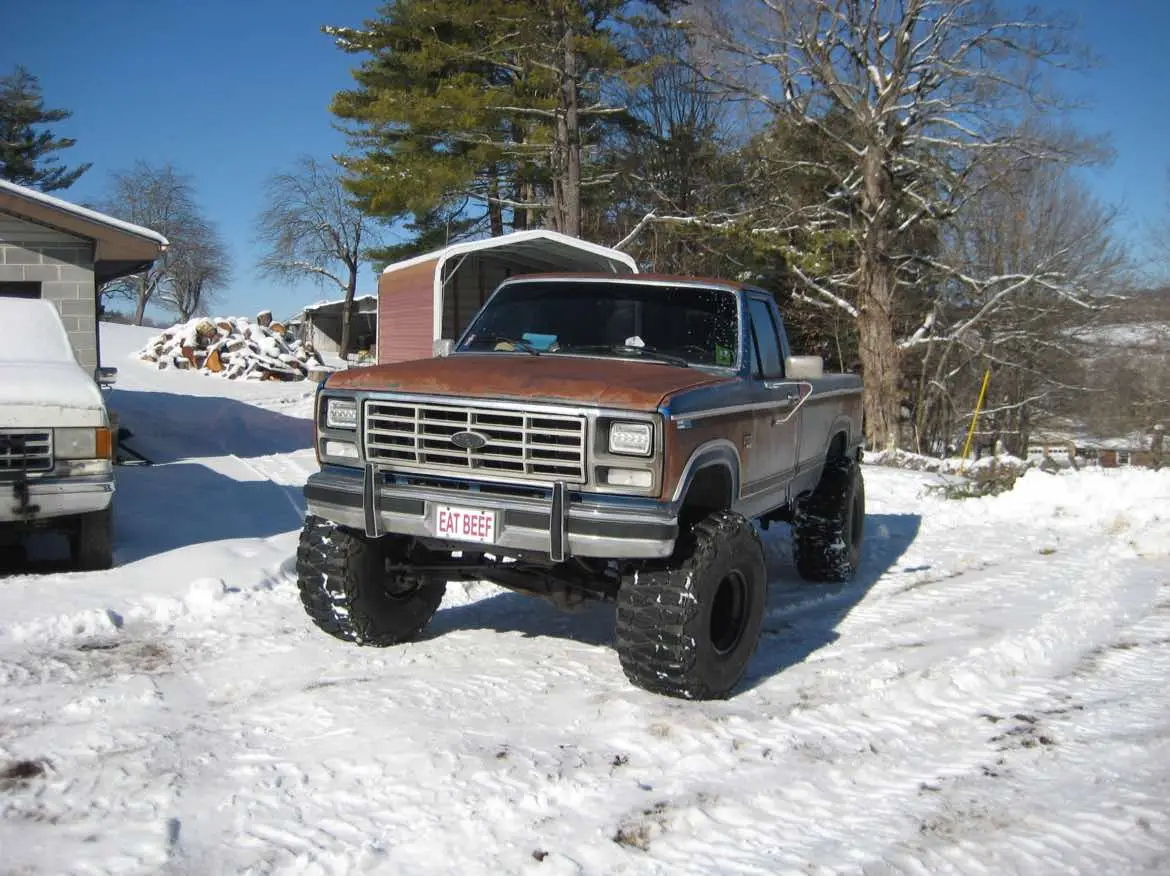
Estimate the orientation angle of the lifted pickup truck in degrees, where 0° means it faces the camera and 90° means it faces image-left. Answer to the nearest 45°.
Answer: approximately 45°

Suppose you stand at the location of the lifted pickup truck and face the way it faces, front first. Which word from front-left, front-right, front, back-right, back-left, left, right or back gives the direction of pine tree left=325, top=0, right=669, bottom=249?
back-right

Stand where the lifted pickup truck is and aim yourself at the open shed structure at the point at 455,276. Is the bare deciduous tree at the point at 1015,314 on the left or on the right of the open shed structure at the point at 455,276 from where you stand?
right

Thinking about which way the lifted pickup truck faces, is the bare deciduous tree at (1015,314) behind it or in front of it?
behind

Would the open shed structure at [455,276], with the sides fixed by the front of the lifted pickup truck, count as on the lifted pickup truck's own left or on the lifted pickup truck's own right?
on the lifted pickup truck's own right
